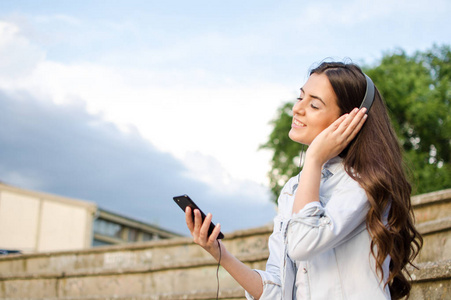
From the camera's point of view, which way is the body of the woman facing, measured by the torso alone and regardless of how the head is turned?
to the viewer's left
